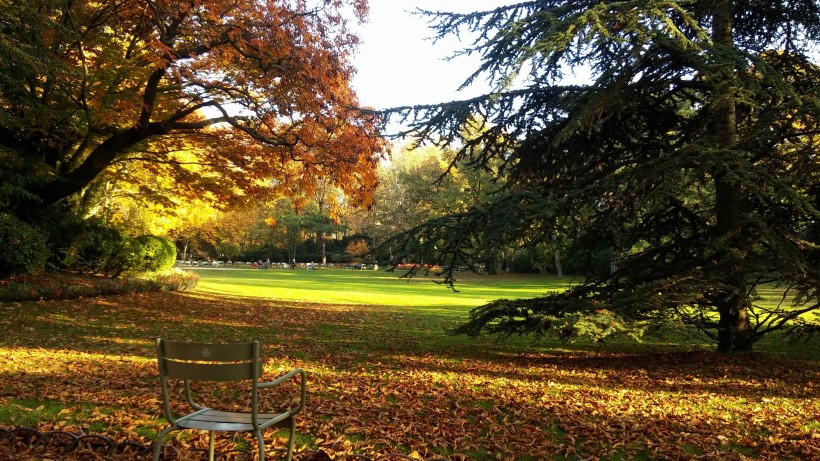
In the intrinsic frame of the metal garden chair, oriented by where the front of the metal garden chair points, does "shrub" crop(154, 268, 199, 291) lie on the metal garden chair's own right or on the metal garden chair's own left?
on the metal garden chair's own left

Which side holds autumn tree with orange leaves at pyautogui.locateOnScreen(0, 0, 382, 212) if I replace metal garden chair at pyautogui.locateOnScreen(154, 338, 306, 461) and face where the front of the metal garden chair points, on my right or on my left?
on my left

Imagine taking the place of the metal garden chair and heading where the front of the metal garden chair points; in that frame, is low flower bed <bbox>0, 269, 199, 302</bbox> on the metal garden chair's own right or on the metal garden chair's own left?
on the metal garden chair's own left

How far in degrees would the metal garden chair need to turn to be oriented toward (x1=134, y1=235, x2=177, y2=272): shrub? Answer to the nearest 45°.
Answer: approximately 45° to its left

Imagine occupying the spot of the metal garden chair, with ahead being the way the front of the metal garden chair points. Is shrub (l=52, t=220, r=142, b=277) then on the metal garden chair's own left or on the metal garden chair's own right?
on the metal garden chair's own left

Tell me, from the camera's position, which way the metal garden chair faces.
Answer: facing away from the viewer and to the right of the viewer
